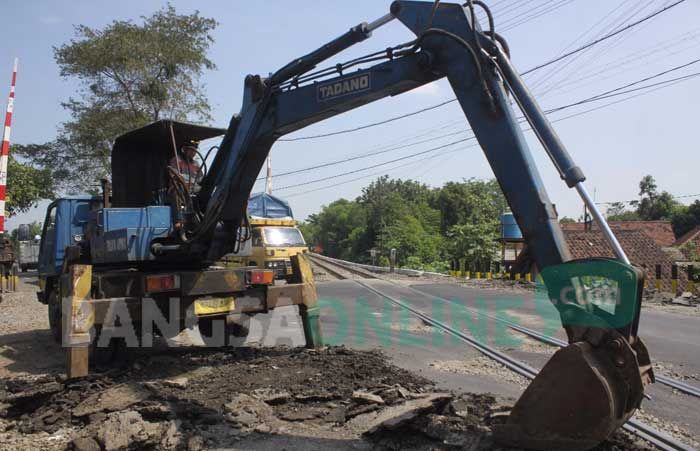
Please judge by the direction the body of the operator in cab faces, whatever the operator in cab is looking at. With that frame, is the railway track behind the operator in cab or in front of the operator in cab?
in front

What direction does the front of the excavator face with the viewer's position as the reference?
facing the viewer and to the right of the viewer

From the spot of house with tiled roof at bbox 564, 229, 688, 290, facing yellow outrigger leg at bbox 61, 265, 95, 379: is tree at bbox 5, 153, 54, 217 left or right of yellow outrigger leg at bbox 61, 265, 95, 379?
right

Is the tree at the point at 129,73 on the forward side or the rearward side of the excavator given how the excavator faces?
on the rearward side

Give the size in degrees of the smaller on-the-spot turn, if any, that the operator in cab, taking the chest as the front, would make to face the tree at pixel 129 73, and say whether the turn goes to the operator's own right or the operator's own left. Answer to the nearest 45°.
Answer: approximately 135° to the operator's own left

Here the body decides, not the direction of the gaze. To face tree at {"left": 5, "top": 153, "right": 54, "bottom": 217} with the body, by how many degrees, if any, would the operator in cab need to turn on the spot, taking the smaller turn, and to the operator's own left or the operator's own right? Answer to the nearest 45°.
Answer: approximately 135° to the operator's own left

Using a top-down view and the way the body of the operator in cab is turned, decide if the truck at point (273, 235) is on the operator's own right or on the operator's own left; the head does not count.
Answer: on the operator's own left

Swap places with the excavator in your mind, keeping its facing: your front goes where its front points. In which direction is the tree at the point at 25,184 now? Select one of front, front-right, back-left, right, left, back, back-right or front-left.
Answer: back

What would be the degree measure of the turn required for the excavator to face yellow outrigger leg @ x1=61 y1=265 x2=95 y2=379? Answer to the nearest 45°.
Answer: approximately 135° to its right
